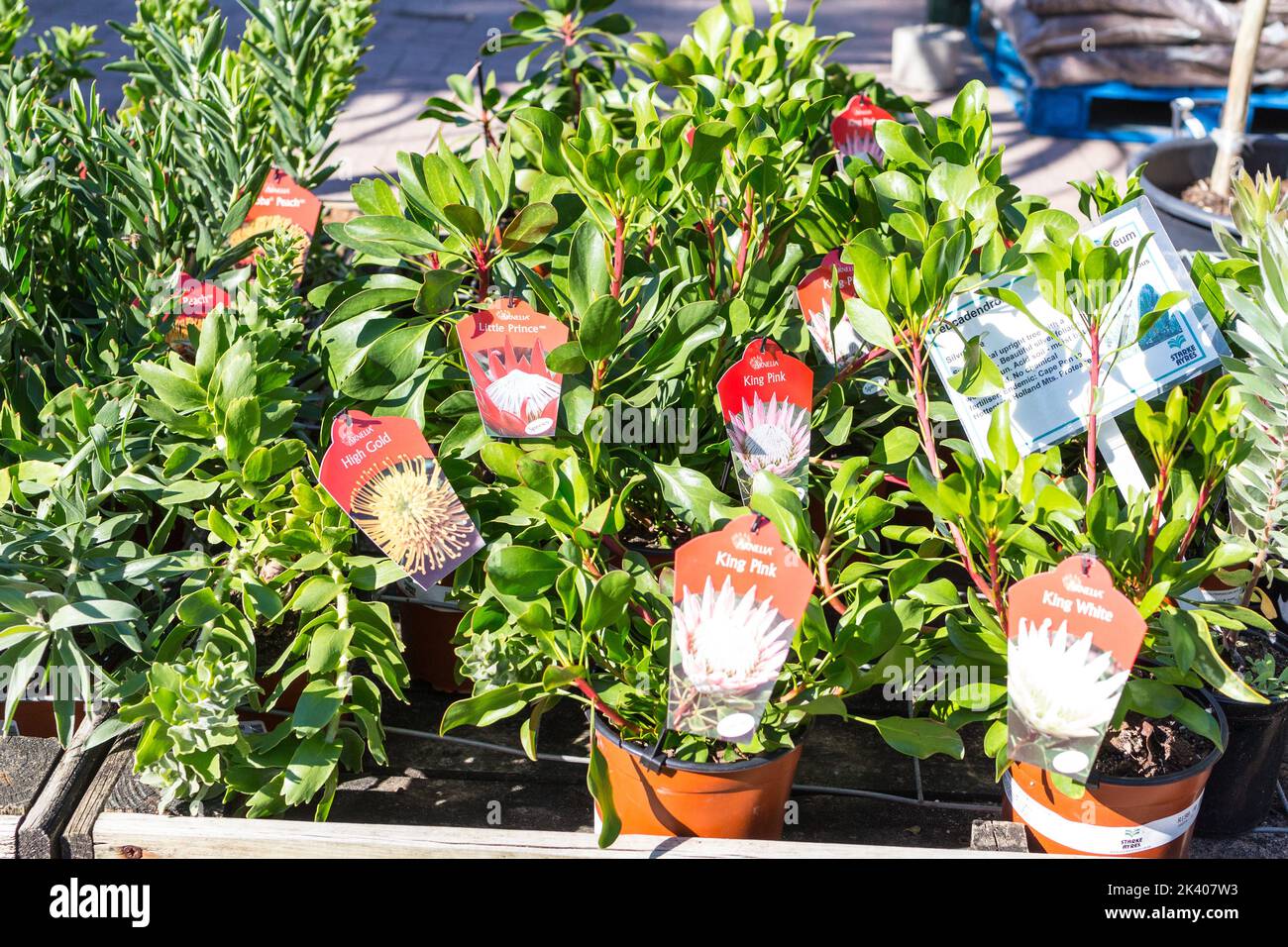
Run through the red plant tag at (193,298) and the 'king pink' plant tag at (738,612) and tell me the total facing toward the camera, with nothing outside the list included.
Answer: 2

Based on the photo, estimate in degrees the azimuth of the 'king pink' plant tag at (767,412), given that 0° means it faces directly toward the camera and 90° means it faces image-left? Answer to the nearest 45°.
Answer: approximately 0°

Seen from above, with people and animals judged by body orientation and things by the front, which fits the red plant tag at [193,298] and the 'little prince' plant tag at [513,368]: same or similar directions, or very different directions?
same or similar directions

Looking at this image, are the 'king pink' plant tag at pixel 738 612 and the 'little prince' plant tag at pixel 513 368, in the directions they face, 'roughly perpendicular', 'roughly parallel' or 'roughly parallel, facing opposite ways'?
roughly parallel

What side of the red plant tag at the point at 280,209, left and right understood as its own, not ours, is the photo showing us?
front

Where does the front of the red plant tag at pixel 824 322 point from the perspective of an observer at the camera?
facing the viewer

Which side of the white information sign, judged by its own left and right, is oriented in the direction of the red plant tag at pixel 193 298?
right

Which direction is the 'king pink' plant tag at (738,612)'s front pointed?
toward the camera

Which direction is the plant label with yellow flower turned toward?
toward the camera

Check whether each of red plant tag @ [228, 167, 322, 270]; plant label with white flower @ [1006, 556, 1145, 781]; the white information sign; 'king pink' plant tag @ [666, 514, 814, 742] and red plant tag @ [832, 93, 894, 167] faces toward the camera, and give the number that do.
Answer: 5

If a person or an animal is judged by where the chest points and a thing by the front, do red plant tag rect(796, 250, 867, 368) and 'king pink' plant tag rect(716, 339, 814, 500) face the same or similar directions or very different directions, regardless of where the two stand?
same or similar directions
